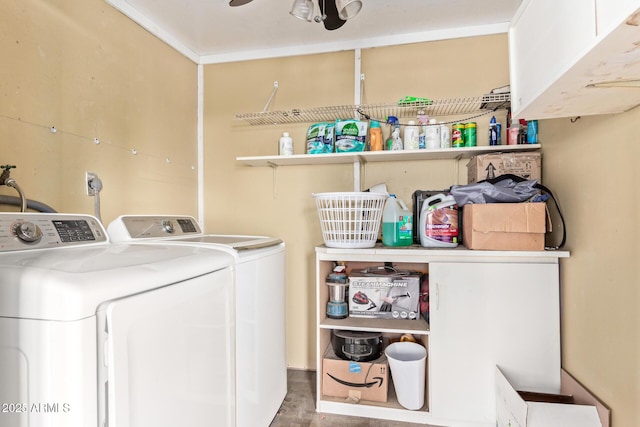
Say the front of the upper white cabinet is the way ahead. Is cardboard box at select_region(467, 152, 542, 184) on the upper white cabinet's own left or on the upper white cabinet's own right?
on the upper white cabinet's own right

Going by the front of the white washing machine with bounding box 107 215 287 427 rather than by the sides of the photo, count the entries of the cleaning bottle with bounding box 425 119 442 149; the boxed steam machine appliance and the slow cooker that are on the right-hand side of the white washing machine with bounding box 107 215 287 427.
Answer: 0

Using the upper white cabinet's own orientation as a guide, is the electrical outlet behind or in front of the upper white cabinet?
in front

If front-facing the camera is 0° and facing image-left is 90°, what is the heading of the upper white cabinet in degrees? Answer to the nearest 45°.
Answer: approximately 45°

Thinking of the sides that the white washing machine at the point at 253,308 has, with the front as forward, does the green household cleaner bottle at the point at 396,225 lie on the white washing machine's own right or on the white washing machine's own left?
on the white washing machine's own left

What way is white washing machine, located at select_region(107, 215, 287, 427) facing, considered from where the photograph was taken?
facing the viewer and to the right of the viewer

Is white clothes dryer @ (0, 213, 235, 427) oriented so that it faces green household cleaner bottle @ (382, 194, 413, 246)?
no

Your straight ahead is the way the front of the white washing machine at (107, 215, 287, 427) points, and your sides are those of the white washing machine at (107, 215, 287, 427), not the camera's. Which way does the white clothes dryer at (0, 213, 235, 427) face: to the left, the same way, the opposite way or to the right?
the same way

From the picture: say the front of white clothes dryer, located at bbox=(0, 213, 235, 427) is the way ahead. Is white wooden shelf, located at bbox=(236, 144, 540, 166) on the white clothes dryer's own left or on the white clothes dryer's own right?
on the white clothes dryer's own left

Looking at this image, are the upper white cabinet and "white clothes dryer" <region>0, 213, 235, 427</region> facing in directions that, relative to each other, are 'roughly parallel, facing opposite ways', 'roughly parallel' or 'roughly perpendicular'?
roughly parallel, facing opposite ways

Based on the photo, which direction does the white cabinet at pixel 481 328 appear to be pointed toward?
toward the camera

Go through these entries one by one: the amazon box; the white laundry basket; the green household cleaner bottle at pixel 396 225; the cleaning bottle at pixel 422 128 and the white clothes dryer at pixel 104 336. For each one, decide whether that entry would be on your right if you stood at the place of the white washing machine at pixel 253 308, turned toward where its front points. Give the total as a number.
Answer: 1

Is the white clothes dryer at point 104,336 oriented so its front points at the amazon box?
no

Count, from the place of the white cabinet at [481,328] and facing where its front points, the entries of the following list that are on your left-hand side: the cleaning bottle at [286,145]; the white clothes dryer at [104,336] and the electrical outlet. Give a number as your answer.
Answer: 0

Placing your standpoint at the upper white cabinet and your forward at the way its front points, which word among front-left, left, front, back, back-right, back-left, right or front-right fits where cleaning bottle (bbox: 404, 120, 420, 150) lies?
right

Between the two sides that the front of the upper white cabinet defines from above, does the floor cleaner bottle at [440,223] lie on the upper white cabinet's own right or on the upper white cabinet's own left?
on the upper white cabinet's own right

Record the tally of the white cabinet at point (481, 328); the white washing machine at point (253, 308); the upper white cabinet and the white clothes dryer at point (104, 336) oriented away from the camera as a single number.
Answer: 0
